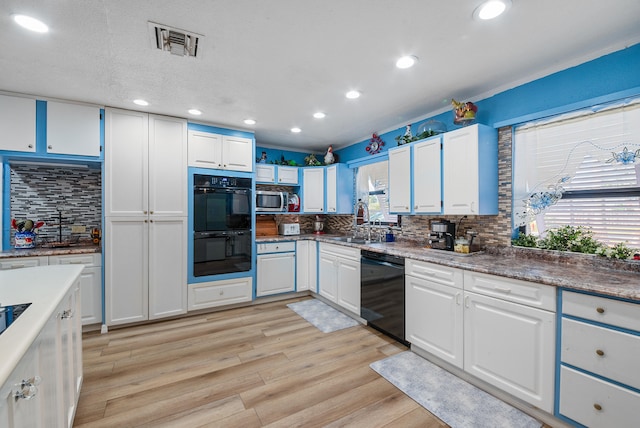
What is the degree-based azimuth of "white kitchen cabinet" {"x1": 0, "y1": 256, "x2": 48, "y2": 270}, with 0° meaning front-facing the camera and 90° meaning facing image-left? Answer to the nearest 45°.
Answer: approximately 0°

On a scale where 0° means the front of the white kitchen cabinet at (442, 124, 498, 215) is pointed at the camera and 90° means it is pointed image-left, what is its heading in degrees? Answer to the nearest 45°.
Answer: approximately 45°

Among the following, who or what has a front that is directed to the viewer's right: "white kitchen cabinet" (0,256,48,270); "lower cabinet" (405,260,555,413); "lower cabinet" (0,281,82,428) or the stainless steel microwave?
"lower cabinet" (0,281,82,428)

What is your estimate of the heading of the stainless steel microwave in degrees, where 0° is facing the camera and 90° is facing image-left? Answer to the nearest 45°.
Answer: approximately 0°

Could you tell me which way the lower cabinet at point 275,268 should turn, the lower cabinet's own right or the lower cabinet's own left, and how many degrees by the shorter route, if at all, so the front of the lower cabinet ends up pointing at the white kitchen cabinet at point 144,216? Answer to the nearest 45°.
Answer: approximately 135° to the lower cabinet's own right

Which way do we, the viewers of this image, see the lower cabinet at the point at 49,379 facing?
facing to the right of the viewer

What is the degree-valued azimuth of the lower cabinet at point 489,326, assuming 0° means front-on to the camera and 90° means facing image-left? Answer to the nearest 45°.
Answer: approximately 45°

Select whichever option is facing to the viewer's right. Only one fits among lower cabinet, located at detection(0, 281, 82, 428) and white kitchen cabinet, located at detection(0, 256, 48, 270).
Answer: the lower cabinet
